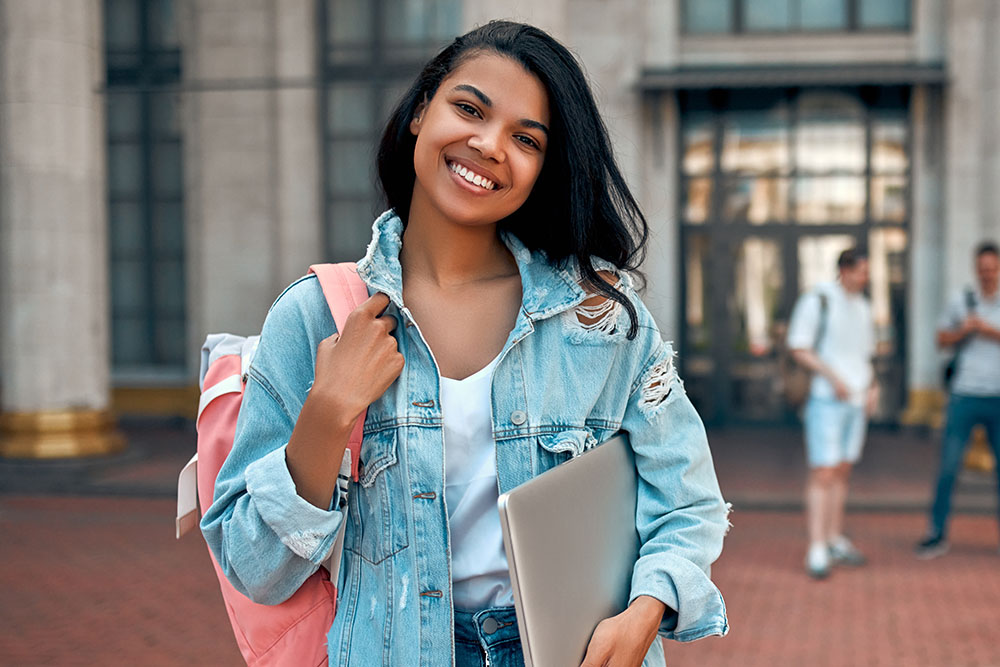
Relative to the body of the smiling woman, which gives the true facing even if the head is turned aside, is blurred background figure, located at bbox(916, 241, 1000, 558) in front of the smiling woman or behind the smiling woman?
behind

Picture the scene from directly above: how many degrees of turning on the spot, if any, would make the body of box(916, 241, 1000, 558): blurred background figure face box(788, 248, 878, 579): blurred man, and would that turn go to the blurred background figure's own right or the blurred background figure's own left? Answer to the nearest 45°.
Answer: approximately 45° to the blurred background figure's own right

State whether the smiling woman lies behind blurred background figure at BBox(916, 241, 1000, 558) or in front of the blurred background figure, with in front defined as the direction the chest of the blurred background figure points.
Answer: in front

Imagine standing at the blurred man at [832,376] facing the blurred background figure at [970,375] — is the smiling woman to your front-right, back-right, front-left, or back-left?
back-right

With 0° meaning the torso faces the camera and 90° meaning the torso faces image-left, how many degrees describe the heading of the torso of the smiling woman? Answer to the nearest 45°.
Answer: approximately 0°

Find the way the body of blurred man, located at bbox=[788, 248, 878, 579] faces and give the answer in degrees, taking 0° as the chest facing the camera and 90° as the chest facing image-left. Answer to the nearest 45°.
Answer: approximately 315°

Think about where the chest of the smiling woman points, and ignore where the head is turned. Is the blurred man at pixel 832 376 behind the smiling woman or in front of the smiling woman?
behind

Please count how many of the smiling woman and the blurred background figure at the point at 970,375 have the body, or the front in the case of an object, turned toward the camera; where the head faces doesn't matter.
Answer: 2

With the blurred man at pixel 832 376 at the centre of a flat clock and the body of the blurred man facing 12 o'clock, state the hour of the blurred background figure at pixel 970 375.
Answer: The blurred background figure is roughly at 9 o'clock from the blurred man.
